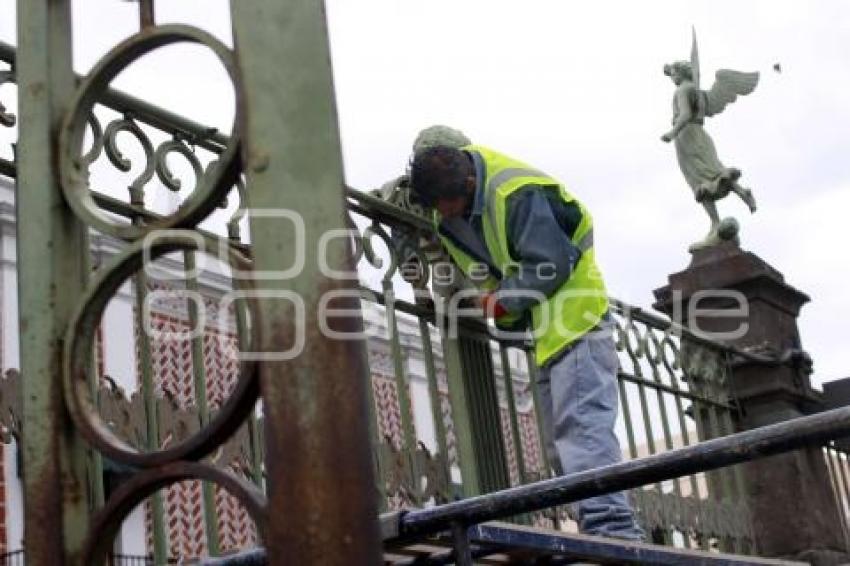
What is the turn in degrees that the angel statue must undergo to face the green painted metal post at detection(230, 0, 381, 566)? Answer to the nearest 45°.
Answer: approximately 90° to its left

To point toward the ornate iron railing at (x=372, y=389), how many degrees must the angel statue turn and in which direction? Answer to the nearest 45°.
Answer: approximately 90° to its left

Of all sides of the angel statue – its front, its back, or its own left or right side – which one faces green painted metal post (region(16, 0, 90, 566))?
left

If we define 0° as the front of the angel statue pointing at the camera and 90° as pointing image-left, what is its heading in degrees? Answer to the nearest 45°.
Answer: approximately 90°

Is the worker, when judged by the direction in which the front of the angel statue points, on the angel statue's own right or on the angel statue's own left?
on the angel statue's own left
